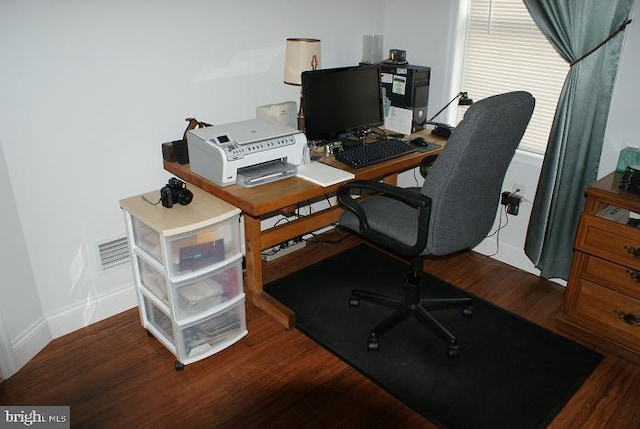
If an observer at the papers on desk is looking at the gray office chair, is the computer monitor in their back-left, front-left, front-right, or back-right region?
back-left

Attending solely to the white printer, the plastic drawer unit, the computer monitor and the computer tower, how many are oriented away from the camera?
0

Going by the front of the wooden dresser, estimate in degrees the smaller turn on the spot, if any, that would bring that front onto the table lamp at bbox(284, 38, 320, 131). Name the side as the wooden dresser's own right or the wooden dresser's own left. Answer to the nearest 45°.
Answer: approximately 45° to the wooden dresser's own right

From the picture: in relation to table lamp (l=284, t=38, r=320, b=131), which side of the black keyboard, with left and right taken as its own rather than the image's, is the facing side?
back

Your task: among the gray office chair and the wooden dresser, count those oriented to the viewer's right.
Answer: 0

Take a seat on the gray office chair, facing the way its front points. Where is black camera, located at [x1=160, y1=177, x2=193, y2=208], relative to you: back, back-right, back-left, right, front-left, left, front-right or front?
front-left

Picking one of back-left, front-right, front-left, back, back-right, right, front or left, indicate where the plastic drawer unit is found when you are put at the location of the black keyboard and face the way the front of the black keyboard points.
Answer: right

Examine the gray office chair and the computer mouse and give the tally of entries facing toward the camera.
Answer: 0

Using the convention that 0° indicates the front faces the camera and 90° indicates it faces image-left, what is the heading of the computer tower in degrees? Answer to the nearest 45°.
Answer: approximately 315°

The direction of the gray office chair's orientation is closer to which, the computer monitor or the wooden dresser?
the computer monitor

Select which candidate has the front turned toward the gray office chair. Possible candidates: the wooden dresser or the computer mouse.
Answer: the wooden dresser

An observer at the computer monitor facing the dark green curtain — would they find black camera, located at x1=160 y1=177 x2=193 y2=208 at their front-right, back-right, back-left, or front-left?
back-right

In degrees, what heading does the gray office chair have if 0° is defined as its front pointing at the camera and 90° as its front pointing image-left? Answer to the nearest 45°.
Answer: approximately 135°

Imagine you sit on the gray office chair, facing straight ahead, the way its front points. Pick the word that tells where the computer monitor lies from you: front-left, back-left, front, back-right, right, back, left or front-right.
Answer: front

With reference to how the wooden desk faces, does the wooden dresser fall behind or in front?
in front

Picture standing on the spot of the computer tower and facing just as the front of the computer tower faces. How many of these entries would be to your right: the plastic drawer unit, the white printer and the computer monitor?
3

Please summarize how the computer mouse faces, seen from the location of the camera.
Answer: facing away from the viewer and to the left of the viewer

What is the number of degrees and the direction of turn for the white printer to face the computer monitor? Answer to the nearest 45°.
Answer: approximately 90° to its left

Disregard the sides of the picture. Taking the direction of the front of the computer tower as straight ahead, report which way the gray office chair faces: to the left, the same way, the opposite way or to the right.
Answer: the opposite way

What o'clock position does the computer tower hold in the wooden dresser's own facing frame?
The computer tower is roughly at 2 o'clock from the wooden dresser.
